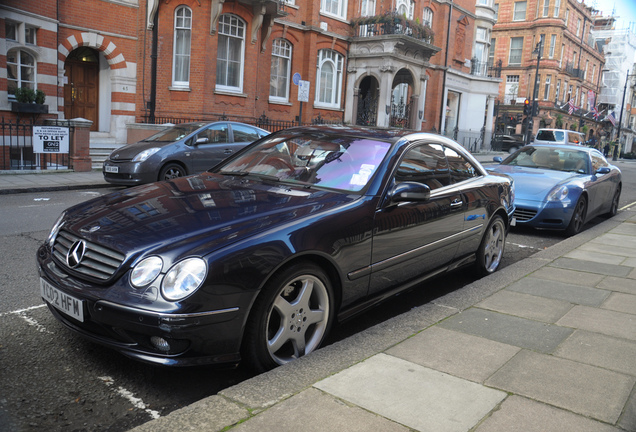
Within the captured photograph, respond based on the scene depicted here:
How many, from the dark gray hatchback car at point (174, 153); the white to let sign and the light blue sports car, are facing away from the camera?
0

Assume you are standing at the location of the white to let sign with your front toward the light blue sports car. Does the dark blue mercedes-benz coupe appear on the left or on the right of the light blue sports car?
right

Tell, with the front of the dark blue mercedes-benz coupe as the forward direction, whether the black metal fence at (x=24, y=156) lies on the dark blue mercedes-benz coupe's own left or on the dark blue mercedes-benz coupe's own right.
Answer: on the dark blue mercedes-benz coupe's own right

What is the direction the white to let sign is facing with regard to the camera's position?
facing the viewer

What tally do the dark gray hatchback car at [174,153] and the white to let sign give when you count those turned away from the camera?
0

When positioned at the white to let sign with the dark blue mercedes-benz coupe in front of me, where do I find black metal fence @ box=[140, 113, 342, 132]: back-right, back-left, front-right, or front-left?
back-left

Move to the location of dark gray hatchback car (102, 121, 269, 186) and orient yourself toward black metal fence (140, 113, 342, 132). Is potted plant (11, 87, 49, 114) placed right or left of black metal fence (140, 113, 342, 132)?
left

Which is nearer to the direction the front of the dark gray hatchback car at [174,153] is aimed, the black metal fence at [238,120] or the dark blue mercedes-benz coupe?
the dark blue mercedes-benz coupe

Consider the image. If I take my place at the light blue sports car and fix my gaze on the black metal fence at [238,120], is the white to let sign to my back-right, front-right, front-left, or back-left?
front-left

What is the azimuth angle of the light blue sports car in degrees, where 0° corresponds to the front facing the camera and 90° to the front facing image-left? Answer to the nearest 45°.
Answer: approximately 45°

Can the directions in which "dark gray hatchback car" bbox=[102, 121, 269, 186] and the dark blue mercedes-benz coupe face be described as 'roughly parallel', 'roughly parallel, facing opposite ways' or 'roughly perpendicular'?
roughly parallel

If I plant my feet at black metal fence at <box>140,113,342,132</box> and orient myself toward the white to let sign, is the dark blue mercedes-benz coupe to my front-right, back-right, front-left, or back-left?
front-left

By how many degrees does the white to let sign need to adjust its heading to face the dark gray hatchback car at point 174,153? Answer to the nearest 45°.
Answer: approximately 45° to its left

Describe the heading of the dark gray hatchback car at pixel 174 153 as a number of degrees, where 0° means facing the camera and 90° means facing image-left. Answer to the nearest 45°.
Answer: approximately 45°
